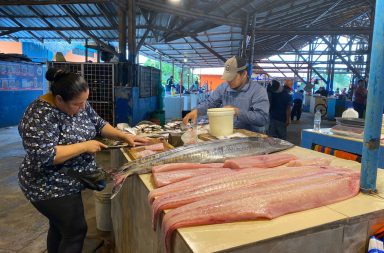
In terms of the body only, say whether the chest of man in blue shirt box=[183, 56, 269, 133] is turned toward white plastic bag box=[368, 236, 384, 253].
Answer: no

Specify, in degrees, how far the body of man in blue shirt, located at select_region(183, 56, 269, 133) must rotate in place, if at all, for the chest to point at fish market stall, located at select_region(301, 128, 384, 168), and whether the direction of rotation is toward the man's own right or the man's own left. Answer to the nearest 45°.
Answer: approximately 135° to the man's own left

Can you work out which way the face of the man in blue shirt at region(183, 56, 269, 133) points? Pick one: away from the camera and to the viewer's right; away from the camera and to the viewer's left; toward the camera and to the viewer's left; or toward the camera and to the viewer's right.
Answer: toward the camera and to the viewer's left

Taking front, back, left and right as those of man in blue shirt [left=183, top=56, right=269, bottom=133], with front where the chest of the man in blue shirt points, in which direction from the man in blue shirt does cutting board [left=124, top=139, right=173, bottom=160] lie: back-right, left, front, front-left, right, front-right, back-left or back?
front

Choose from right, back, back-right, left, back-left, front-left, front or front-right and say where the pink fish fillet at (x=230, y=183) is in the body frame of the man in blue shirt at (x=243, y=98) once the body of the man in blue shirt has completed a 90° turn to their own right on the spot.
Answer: back-left

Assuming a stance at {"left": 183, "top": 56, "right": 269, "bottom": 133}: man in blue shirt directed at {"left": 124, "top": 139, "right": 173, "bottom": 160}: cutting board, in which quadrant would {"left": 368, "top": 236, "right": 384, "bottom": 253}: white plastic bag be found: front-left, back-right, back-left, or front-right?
front-left

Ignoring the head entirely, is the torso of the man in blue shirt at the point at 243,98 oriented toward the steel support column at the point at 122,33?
no

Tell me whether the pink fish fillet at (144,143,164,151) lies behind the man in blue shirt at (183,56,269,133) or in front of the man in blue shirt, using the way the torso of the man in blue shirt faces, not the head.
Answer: in front

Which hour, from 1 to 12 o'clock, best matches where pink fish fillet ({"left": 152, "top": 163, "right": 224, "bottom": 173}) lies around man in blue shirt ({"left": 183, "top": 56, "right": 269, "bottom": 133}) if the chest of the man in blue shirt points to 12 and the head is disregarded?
The pink fish fillet is roughly at 11 o'clock from the man in blue shirt.

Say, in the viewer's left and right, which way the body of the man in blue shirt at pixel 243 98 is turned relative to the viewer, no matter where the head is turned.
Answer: facing the viewer and to the left of the viewer

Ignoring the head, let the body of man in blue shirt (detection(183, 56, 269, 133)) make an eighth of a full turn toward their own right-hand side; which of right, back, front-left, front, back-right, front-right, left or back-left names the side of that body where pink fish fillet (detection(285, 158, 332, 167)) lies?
left

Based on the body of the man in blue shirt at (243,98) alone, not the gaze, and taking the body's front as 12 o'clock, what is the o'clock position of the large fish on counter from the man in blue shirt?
The large fish on counter is roughly at 11 o'clock from the man in blue shirt.

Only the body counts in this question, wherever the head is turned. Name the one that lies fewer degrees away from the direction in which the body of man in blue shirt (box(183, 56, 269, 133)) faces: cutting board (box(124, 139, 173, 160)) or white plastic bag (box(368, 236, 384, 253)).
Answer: the cutting board

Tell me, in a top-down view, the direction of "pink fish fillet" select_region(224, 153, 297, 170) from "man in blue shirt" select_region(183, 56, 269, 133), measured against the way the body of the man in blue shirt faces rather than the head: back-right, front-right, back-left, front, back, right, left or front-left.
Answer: front-left

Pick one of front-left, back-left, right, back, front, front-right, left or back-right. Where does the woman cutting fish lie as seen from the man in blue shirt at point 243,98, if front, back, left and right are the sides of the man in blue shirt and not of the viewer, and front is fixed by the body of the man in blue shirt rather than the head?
front

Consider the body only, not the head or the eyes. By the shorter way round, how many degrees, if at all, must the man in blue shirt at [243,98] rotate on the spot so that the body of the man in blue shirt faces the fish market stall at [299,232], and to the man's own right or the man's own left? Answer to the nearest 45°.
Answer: approximately 45° to the man's own left
